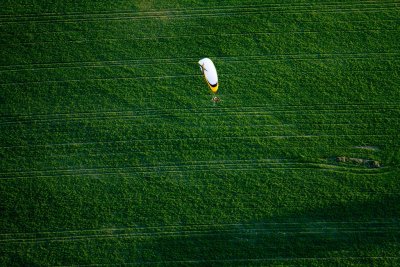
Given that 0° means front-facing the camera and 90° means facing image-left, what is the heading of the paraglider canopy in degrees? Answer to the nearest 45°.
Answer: approximately 270°
